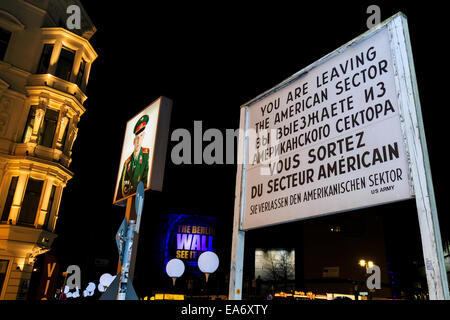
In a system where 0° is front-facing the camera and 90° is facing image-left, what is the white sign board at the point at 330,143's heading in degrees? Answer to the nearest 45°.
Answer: approximately 45°

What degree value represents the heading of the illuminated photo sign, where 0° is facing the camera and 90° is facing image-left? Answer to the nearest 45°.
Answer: approximately 45°

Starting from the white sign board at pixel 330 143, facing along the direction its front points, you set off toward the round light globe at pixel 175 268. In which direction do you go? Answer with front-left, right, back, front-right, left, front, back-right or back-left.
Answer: right

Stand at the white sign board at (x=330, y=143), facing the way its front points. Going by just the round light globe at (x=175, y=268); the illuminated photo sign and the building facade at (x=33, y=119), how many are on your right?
3

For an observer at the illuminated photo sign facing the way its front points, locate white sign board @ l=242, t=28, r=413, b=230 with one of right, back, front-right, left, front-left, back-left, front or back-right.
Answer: front-left

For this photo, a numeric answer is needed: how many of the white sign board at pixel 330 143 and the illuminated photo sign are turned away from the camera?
0

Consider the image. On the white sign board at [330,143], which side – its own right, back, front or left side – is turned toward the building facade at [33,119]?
right
